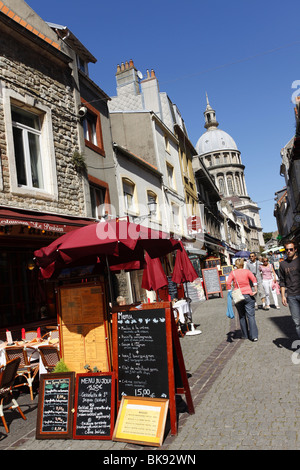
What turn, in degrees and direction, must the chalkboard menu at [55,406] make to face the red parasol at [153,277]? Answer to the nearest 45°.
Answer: approximately 135° to its left

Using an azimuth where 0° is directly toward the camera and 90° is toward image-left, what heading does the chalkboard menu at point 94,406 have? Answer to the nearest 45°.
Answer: approximately 0°

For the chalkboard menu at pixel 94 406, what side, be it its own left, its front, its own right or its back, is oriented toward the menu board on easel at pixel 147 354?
left

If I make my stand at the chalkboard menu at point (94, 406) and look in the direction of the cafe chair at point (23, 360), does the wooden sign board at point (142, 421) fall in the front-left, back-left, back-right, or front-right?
back-right

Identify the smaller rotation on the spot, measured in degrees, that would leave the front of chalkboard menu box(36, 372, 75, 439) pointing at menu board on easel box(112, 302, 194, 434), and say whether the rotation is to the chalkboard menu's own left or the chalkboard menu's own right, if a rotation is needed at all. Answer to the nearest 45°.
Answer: approximately 90° to the chalkboard menu's own left
